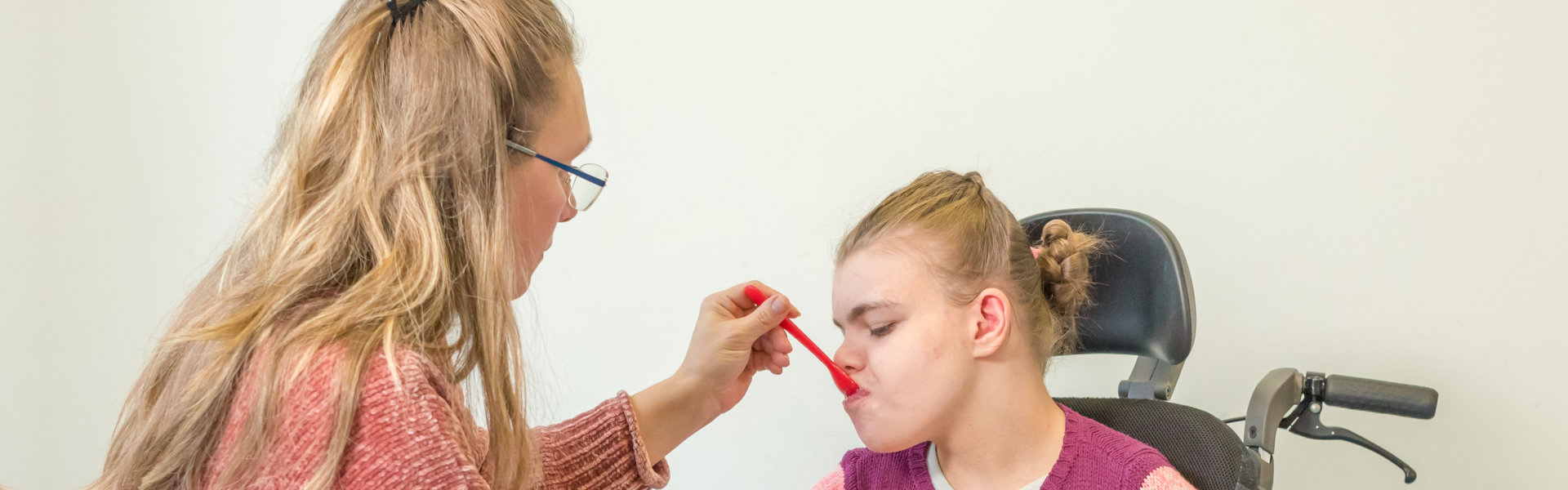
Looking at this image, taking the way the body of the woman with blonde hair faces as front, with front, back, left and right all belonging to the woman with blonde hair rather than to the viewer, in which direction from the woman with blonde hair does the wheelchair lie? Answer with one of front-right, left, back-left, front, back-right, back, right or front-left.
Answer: front-right

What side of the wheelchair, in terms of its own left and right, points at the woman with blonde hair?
front

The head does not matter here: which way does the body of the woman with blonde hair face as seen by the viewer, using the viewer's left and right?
facing away from the viewer and to the right of the viewer

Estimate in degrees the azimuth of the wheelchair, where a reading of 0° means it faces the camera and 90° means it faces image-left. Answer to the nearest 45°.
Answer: approximately 45°
